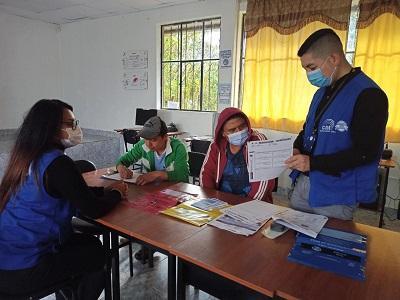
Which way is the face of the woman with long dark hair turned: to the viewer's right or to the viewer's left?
to the viewer's right

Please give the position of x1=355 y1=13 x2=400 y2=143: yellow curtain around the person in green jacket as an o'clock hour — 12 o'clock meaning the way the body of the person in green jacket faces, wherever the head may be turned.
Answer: The yellow curtain is roughly at 7 o'clock from the person in green jacket.

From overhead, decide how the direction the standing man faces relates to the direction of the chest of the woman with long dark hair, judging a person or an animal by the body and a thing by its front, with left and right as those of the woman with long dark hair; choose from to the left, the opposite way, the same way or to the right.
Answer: the opposite way

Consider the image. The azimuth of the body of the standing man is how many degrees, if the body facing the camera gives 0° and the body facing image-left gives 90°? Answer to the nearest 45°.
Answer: approximately 45°

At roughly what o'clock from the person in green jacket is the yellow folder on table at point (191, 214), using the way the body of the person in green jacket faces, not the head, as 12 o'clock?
The yellow folder on table is roughly at 10 o'clock from the person in green jacket.

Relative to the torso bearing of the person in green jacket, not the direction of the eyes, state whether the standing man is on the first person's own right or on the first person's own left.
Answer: on the first person's own left

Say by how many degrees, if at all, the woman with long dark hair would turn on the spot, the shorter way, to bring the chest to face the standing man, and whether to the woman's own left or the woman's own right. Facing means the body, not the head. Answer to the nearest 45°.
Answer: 0° — they already face them

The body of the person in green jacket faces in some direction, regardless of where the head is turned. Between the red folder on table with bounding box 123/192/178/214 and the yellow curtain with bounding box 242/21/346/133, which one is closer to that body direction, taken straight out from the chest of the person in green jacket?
the red folder on table

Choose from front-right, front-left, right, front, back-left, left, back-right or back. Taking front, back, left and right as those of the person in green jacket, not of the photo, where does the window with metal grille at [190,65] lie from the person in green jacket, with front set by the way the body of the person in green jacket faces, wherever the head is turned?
back-right

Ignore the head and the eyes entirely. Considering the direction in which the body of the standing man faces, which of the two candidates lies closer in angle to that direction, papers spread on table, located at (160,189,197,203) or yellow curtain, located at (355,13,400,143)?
the papers spread on table

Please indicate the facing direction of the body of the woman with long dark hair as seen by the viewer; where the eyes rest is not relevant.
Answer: to the viewer's right
